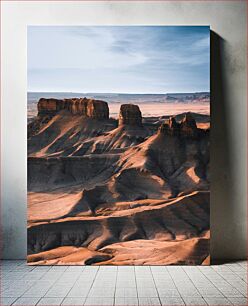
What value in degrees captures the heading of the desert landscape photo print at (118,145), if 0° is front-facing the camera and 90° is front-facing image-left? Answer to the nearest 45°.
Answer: approximately 0°
